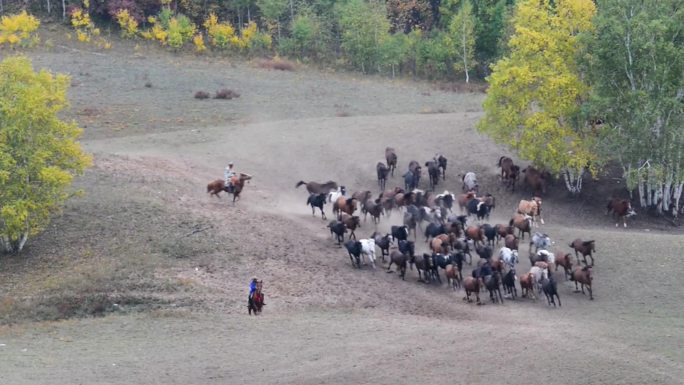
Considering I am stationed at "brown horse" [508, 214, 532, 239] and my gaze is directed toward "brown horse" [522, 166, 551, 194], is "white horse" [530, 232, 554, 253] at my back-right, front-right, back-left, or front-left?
back-right

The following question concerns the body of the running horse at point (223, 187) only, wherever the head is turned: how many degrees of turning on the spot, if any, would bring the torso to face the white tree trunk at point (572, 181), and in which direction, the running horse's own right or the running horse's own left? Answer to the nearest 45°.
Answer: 0° — it already faces it

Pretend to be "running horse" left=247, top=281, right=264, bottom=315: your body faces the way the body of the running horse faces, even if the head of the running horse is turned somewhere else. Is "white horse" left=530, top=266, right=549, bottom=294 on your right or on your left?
on your left
